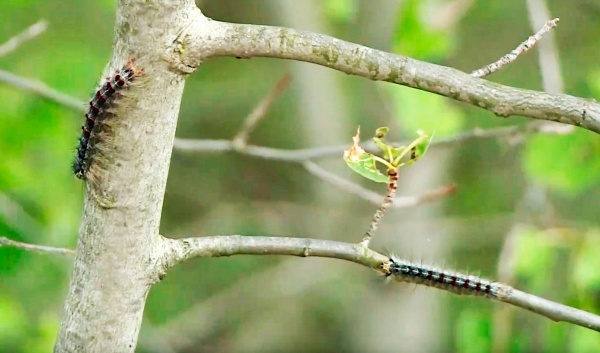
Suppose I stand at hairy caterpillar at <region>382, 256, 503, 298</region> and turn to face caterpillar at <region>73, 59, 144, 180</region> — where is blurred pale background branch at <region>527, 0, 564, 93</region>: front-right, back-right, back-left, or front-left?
back-right

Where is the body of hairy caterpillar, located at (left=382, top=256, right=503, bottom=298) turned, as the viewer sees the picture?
to the viewer's left

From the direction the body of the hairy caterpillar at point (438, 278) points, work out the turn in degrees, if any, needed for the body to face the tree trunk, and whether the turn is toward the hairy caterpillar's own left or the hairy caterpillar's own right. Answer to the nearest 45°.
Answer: approximately 45° to the hairy caterpillar's own left

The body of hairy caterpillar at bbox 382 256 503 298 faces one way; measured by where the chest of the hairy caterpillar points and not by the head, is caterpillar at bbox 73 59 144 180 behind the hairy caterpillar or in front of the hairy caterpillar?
in front

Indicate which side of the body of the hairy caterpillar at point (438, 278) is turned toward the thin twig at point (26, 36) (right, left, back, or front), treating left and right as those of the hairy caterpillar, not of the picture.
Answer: front
